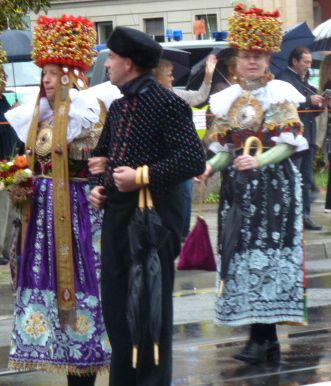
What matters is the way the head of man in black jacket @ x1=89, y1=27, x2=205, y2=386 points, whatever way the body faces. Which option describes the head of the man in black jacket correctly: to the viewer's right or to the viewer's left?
to the viewer's left

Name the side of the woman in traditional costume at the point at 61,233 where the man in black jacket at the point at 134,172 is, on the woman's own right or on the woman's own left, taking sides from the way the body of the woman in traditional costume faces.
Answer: on the woman's own left

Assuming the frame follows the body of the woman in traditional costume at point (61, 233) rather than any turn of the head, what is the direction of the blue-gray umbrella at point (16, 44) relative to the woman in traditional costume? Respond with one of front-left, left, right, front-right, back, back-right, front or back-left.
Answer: back-right

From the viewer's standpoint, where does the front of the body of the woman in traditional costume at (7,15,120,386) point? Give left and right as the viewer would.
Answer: facing the viewer and to the left of the viewer
